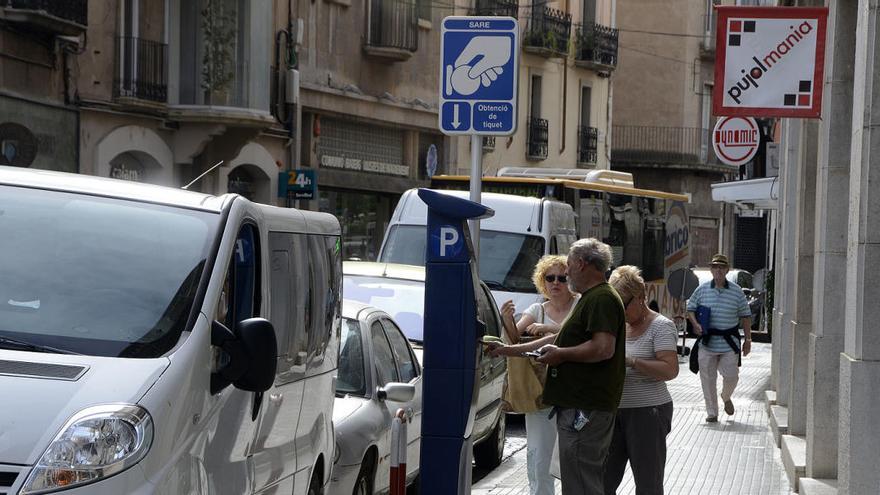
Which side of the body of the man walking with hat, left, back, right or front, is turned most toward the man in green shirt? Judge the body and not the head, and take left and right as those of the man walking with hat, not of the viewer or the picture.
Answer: front

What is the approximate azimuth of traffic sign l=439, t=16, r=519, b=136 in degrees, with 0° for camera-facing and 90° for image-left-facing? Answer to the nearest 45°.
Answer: approximately 0°

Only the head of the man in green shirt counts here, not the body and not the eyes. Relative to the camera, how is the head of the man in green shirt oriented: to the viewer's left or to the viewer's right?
to the viewer's left

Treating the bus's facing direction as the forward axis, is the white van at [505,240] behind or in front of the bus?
in front

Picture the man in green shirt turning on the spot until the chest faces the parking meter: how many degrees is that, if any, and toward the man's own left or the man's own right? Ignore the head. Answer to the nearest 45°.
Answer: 0° — they already face it

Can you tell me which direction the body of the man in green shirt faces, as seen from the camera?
to the viewer's left

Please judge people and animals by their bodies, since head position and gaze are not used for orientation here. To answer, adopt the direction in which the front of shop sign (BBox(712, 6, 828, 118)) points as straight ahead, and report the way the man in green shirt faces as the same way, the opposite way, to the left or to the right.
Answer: to the right

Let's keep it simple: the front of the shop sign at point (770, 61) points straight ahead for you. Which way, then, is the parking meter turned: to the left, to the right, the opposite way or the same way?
to the left

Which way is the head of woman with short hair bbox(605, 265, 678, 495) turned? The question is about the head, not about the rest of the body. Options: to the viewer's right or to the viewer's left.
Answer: to the viewer's left
